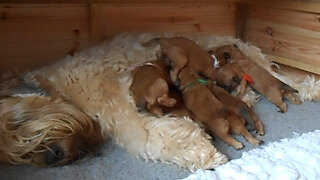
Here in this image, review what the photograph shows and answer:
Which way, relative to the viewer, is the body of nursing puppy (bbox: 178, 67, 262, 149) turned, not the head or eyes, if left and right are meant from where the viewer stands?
facing away from the viewer and to the left of the viewer
